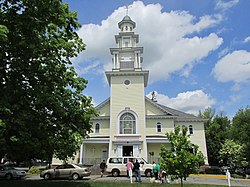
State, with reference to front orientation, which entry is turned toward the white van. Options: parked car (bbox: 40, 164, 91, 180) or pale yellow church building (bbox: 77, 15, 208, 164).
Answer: the pale yellow church building

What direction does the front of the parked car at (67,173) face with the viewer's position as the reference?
facing to the left of the viewer

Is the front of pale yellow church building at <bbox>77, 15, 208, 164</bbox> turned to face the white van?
yes

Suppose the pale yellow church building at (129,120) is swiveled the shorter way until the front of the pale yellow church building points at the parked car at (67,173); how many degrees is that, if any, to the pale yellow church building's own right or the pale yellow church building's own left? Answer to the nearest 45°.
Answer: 0° — it already faces it

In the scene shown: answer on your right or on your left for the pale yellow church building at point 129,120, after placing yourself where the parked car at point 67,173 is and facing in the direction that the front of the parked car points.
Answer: on your right

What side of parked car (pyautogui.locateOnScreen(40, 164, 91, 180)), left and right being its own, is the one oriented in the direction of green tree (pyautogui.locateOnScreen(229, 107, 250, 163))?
back

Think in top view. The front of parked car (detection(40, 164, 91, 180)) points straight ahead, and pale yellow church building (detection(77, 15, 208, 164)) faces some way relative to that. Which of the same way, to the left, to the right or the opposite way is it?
to the left

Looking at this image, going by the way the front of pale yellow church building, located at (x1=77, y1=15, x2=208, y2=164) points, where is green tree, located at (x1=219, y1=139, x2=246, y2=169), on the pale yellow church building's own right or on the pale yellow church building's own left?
on the pale yellow church building's own left

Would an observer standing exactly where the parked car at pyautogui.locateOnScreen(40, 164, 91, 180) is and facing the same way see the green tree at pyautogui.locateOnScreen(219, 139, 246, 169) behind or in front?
behind

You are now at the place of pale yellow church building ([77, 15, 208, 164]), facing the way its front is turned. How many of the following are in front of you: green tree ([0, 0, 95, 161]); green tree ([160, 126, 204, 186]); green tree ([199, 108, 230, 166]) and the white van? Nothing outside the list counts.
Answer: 3
